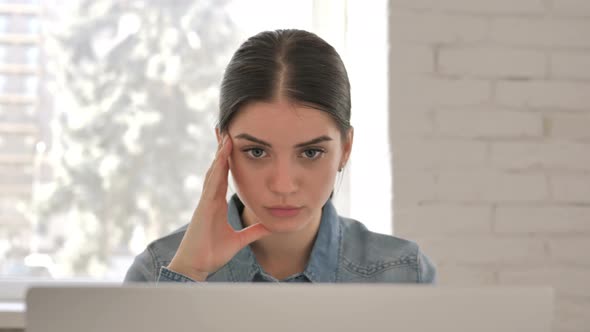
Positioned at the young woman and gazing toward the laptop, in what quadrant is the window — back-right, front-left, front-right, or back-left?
back-right

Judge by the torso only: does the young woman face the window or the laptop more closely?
the laptop

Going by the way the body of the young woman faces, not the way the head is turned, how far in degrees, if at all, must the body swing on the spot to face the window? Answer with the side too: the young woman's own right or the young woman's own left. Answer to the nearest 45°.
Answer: approximately 135° to the young woman's own right

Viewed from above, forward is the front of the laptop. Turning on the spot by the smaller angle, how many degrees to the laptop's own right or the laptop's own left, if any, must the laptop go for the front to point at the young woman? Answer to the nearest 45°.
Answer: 0° — it already faces them

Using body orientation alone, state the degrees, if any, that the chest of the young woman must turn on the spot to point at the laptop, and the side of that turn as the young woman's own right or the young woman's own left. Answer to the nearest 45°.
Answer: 0° — they already face it

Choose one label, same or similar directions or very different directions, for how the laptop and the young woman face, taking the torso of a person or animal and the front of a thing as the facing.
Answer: very different directions

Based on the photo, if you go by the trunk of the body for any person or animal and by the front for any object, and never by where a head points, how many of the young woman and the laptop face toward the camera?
1

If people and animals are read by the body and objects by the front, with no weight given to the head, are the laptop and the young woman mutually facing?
yes

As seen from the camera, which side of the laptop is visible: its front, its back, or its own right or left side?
back

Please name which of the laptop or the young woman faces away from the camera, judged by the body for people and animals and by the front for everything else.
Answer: the laptop

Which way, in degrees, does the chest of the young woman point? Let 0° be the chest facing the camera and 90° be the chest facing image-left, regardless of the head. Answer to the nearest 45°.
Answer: approximately 0°
